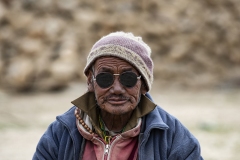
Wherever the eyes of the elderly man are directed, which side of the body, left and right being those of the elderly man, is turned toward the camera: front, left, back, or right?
front
